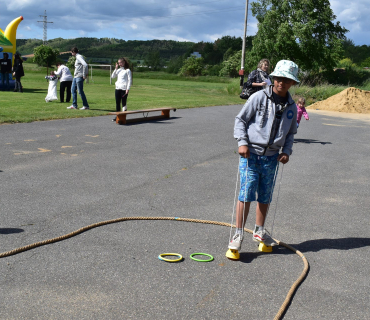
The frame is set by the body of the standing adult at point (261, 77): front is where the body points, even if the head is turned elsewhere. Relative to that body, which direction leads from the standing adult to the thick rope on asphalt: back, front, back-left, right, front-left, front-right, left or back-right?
front-right

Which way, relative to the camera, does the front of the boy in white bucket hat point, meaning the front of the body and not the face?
toward the camera

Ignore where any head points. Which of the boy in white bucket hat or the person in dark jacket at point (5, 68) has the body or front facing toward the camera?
the boy in white bucket hat

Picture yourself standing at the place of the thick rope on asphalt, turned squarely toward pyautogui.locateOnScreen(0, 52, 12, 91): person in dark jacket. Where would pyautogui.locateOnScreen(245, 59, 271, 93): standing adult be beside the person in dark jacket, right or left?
right
